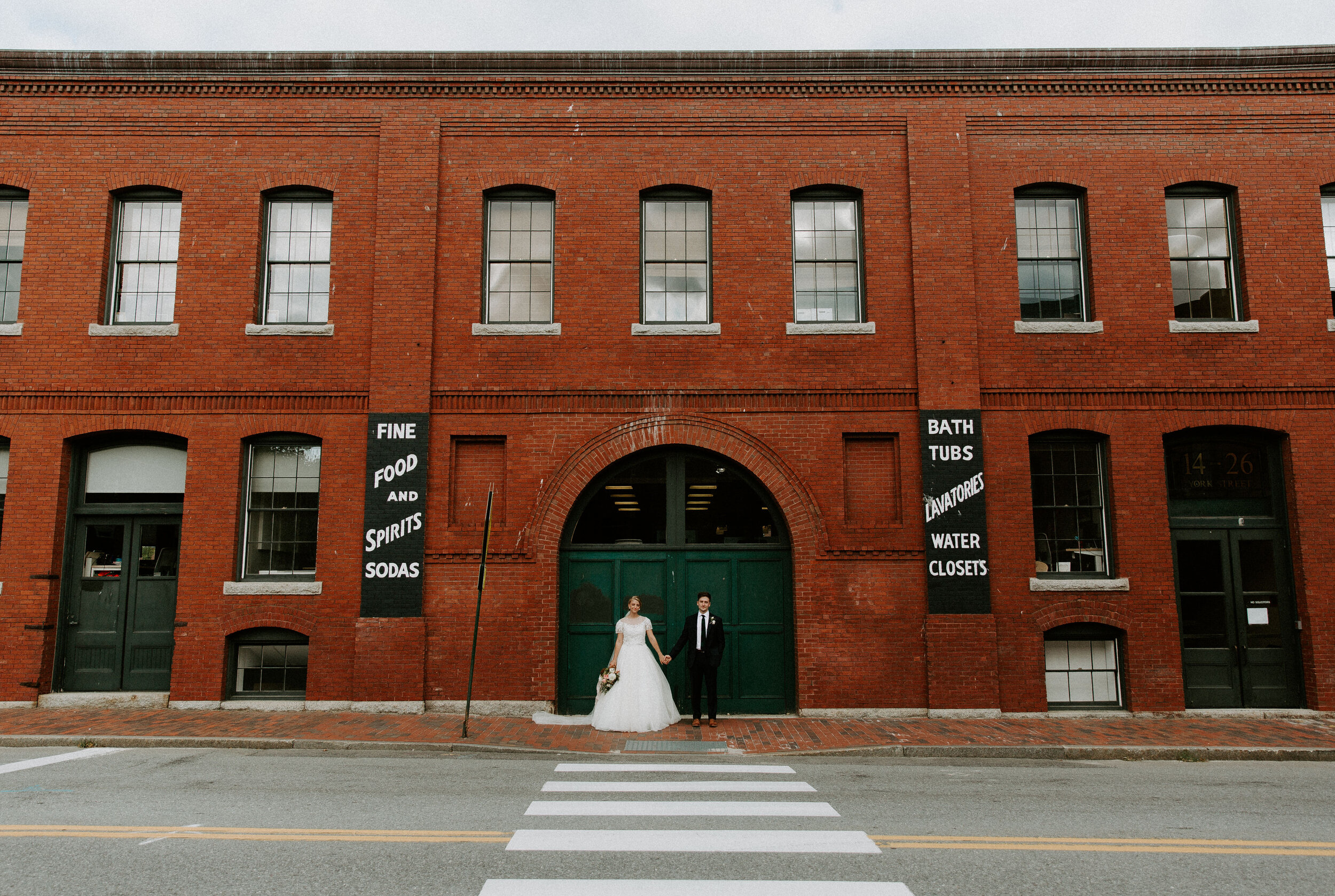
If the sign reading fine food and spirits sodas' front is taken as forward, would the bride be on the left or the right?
on its left

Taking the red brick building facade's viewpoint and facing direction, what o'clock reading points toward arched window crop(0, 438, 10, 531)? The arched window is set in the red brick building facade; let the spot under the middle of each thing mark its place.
The arched window is roughly at 3 o'clock from the red brick building facade.

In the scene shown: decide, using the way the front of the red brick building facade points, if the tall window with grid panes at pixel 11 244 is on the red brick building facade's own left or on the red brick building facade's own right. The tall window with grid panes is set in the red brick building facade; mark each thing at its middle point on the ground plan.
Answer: on the red brick building facade's own right

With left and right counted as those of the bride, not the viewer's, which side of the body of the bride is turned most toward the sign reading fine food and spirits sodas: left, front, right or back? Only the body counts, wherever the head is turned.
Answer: right

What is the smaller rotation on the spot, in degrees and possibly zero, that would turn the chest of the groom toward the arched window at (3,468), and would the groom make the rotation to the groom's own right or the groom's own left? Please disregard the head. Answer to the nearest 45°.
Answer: approximately 90° to the groom's own right

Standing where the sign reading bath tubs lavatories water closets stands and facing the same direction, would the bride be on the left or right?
on its right
